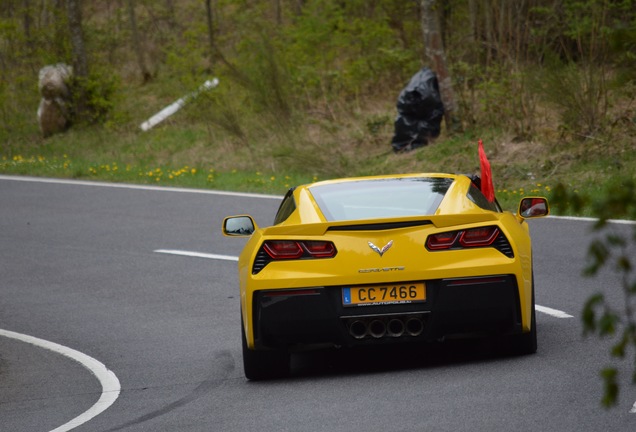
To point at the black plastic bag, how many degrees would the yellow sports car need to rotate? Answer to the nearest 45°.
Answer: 0° — it already faces it

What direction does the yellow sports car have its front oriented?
away from the camera
